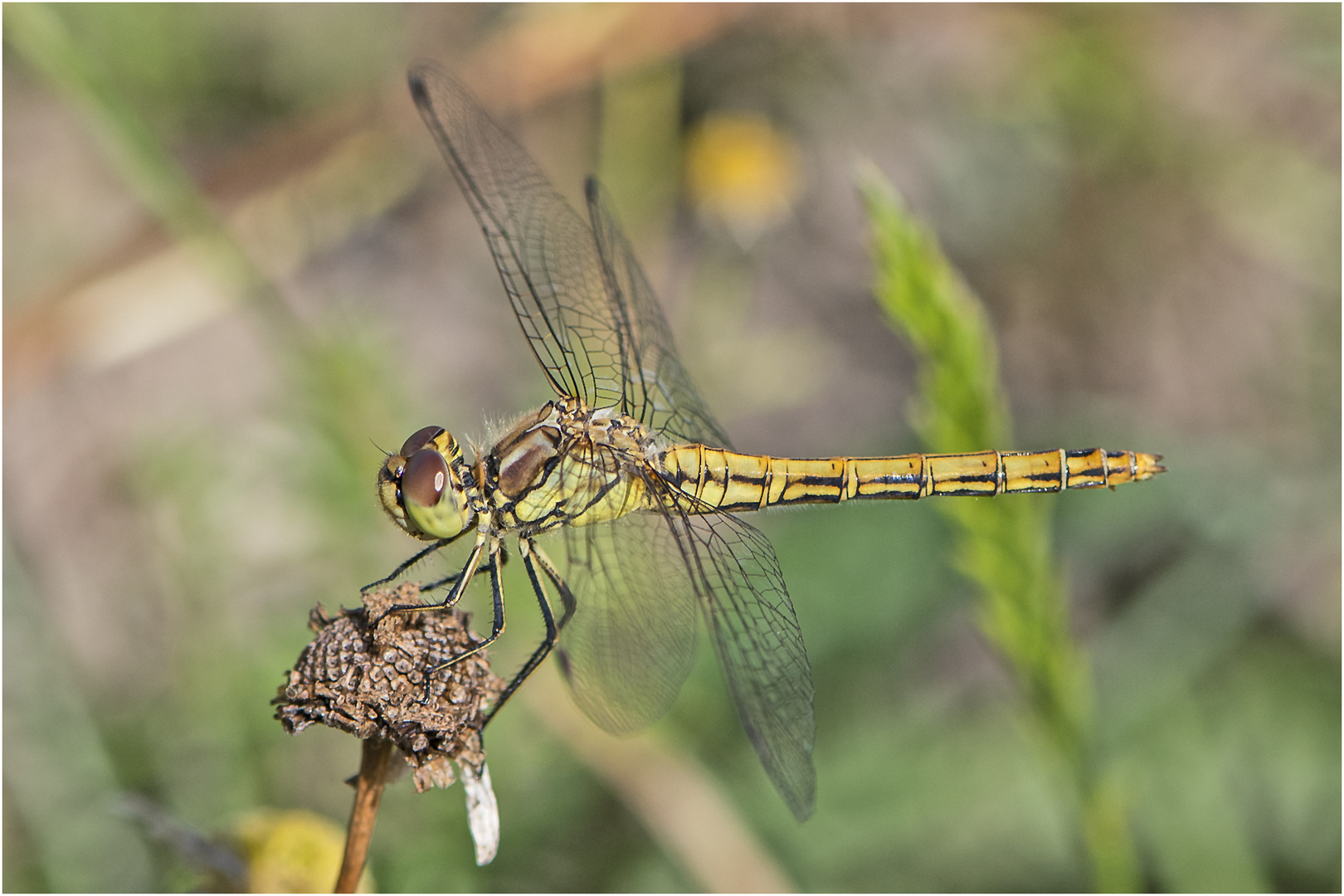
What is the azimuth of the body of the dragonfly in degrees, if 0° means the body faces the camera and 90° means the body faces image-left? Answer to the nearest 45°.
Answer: approximately 90°

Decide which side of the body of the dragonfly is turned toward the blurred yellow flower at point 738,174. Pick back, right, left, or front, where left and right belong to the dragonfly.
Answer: right

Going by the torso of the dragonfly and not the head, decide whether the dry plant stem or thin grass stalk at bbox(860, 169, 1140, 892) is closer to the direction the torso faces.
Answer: the dry plant stem

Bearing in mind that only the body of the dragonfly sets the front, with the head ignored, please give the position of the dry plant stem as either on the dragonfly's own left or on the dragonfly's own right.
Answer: on the dragonfly's own left
